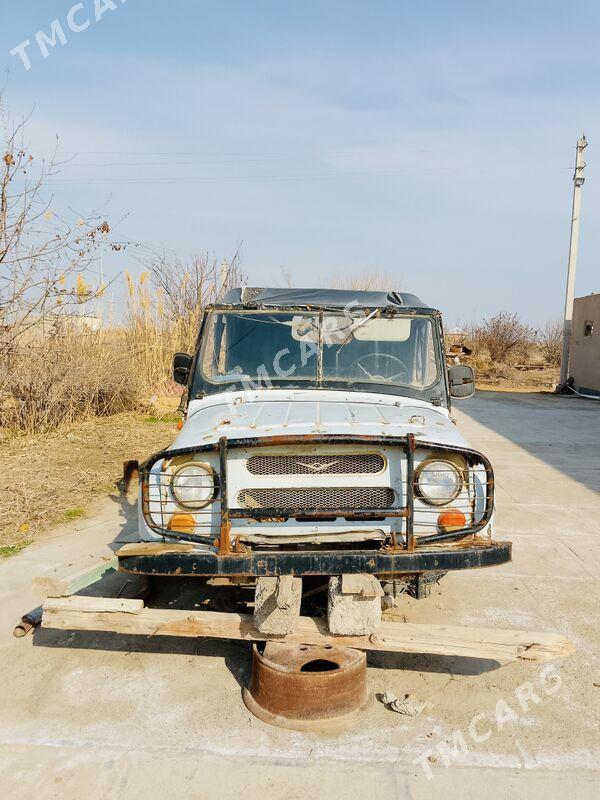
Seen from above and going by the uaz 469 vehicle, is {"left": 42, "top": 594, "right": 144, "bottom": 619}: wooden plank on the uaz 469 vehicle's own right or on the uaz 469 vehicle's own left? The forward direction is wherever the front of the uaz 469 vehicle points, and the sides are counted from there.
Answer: on the uaz 469 vehicle's own right

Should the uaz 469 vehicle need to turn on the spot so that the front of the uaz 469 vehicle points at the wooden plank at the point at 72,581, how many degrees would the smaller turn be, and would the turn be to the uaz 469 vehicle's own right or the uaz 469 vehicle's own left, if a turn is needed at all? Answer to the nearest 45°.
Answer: approximately 90° to the uaz 469 vehicle's own right

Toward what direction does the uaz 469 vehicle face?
toward the camera

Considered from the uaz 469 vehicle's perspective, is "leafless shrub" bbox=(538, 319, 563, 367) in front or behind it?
behind

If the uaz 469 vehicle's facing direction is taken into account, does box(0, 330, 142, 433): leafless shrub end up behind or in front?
behind

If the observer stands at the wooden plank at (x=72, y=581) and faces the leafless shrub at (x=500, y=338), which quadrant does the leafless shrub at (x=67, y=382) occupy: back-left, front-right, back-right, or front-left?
front-left

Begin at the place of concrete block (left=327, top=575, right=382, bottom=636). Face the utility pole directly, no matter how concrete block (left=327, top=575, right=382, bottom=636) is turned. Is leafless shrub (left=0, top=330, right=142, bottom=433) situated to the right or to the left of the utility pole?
left

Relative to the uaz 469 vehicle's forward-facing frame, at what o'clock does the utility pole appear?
The utility pole is roughly at 7 o'clock from the uaz 469 vehicle.

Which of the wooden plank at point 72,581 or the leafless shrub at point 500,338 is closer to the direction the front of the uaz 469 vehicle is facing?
the wooden plank
